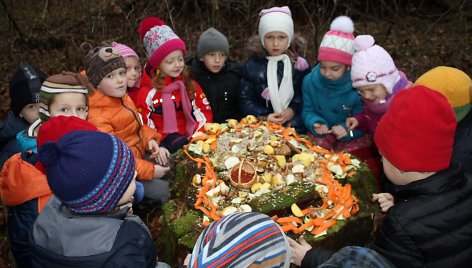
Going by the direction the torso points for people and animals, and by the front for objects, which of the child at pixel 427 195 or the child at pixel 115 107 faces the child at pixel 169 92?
the child at pixel 427 195

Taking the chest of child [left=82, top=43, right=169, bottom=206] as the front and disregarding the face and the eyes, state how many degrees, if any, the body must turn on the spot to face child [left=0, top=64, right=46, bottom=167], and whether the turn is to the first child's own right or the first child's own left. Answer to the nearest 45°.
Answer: approximately 135° to the first child's own right

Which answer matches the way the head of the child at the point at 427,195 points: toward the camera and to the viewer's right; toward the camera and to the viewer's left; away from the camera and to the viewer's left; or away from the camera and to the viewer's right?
away from the camera and to the viewer's left

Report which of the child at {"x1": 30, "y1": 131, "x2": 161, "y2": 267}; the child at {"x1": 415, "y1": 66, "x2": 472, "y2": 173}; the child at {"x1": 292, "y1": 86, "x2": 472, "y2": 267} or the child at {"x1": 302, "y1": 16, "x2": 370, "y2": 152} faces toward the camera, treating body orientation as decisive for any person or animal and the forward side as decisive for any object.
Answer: the child at {"x1": 302, "y1": 16, "x2": 370, "y2": 152}

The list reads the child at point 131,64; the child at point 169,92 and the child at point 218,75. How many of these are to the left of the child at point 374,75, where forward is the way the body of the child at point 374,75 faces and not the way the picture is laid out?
0

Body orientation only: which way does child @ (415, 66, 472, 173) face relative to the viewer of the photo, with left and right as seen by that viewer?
facing to the left of the viewer

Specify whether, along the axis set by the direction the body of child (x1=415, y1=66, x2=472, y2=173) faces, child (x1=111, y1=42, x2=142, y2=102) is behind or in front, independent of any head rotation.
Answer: in front

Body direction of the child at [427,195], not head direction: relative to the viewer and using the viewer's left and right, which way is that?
facing away from the viewer and to the left of the viewer

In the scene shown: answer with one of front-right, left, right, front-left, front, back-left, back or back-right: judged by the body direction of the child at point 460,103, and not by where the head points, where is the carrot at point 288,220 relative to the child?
front-left

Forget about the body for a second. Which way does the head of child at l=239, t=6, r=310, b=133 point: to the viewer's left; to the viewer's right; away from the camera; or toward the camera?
toward the camera

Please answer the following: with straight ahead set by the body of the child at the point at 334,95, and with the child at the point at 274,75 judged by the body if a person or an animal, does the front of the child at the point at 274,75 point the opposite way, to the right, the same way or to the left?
the same way

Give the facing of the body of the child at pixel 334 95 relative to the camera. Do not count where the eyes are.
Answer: toward the camera

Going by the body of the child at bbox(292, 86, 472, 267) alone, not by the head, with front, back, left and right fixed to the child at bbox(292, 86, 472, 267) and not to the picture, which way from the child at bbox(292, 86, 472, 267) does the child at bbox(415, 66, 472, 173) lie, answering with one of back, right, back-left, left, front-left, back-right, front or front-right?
front-right

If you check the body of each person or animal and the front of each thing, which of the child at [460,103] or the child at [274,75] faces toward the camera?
the child at [274,75]

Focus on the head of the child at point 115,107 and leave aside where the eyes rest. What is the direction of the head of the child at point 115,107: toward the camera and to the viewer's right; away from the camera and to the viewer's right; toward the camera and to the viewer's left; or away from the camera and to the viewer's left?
toward the camera and to the viewer's right

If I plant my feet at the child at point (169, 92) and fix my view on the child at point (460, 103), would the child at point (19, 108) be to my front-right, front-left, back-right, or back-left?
back-right
